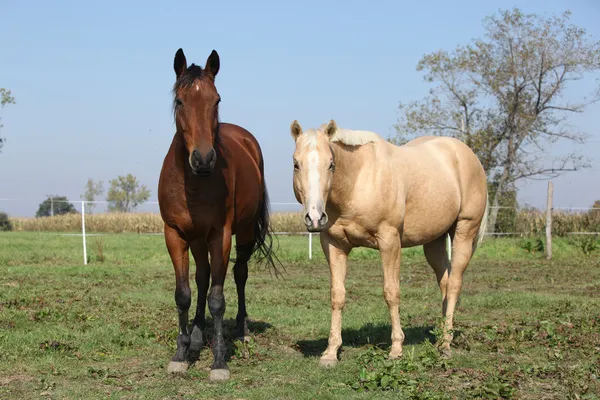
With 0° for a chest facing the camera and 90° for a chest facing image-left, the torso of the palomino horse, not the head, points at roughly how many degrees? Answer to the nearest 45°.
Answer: approximately 45°

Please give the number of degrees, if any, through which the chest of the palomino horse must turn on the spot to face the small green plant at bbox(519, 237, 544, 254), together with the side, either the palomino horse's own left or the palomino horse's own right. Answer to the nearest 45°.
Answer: approximately 135° to the palomino horse's own right

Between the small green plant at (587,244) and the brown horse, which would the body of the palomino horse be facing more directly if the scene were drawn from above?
the brown horse

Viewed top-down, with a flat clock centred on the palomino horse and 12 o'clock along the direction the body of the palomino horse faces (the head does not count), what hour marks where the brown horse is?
The brown horse is roughly at 1 o'clock from the palomino horse.

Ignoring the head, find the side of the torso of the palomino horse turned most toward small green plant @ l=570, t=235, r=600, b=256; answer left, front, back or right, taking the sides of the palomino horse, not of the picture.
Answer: back
